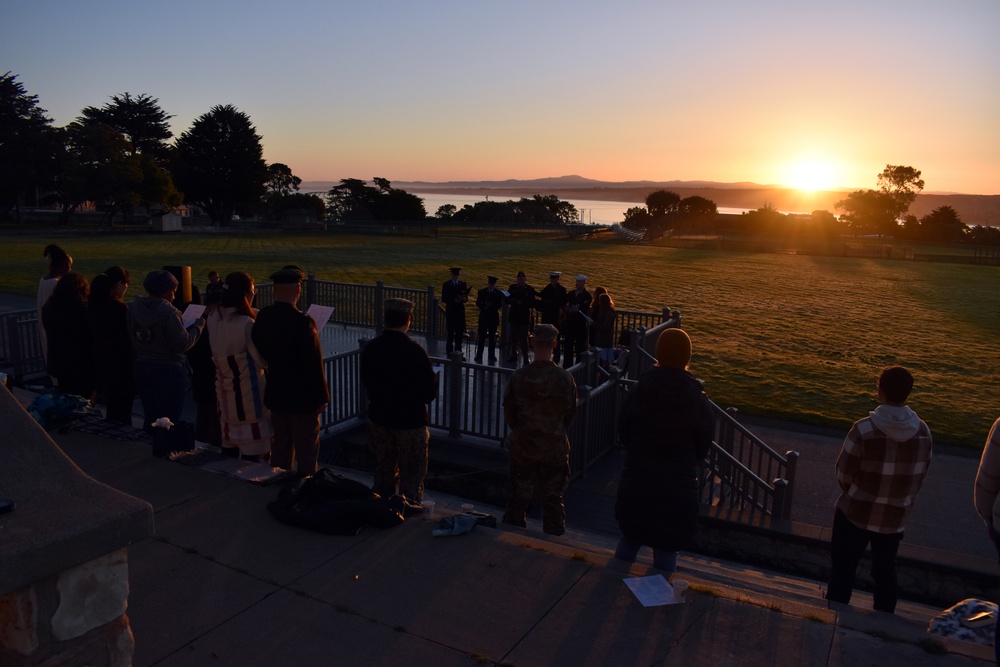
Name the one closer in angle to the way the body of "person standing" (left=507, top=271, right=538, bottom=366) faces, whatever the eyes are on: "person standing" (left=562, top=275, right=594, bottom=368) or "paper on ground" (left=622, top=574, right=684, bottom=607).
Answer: the paper on ground

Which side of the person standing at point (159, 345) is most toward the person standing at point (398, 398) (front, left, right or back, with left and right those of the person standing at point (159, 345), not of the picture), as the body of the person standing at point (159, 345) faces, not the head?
right

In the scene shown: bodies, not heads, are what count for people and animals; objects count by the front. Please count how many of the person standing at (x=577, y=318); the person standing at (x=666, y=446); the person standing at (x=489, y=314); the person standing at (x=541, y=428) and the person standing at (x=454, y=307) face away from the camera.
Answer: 2

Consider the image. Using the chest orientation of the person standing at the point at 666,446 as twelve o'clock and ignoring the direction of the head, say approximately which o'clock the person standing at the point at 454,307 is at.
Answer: the person standing at the point at 454,307 is roughly at 11 o'clock from the person standing at the point at 666,446.

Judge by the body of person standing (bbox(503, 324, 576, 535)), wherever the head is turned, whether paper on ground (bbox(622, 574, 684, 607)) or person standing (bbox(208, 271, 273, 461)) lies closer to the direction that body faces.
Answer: the person standing

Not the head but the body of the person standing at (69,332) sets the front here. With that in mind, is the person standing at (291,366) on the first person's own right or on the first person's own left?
on the first person's own right

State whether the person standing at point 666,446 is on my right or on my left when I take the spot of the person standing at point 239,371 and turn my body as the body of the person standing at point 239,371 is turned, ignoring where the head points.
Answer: on my right

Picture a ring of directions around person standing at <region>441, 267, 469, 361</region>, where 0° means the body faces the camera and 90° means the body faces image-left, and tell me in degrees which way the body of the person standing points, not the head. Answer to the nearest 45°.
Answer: approximately 0°

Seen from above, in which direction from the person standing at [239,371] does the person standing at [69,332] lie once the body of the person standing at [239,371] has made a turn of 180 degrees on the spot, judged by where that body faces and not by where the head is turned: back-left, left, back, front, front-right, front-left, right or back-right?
right

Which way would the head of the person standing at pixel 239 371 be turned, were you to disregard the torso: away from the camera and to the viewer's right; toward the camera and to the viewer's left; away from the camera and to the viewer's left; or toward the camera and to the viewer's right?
away from the camera and to the viewer's right

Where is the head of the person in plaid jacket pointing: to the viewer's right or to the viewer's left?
to the viewer's left

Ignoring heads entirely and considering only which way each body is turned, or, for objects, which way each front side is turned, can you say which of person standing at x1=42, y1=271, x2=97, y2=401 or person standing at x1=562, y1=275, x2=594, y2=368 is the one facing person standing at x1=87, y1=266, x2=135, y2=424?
person standing at x1=562, y1=275, x2=594, y2=368

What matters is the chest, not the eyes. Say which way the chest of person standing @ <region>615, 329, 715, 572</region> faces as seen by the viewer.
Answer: away from the camera

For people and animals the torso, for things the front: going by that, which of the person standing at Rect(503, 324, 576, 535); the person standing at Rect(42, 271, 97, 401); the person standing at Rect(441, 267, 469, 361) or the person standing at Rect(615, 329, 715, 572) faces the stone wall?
the person standing at Rect(441, 267, 469, 361)
